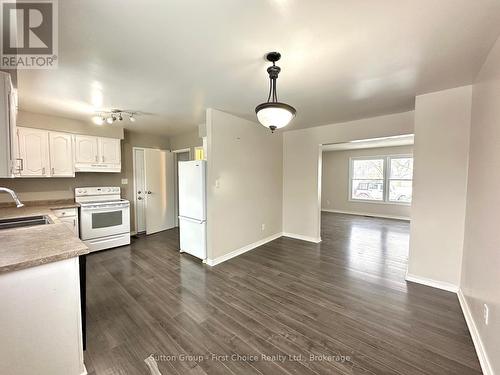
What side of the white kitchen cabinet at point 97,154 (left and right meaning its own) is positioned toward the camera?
front

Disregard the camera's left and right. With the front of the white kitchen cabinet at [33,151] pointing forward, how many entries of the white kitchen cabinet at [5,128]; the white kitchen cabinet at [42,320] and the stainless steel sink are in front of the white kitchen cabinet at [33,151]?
3

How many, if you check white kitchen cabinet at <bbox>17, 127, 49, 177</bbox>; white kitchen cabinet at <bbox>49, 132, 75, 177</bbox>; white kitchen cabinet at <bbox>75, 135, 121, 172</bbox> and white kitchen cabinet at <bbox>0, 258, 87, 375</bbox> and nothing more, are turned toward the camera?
3

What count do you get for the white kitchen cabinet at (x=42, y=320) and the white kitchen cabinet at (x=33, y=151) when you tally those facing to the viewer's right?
1

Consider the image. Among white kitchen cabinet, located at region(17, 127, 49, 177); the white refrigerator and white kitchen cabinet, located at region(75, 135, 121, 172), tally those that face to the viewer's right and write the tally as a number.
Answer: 0

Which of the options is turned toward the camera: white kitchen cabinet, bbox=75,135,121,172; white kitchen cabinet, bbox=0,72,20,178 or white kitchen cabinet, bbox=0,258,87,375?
white kitchen cabinet, bbox=75,135,121,172

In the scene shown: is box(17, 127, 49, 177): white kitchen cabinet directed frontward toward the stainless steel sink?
yes

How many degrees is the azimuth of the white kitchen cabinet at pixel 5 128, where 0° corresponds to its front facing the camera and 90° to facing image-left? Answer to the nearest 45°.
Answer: approximately 270°

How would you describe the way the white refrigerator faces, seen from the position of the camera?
facing the viewer and to the left of the viewer

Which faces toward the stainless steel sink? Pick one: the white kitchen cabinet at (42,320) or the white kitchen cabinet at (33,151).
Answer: the white kitchen cabinet at (33,151)

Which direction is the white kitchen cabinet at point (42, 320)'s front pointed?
to the viewer's right

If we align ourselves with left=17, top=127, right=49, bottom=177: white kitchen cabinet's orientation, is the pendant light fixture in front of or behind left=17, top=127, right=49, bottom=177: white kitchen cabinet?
in front

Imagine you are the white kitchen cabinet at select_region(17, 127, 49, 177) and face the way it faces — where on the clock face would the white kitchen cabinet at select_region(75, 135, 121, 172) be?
the white kitchen cabinet at select_region(75, 135, 121, 172) is roughly at 9 o'clock from the white kitchen cabinet at select_region(17, 127, 49, 177).

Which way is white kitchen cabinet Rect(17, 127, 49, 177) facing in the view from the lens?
facing the viewer

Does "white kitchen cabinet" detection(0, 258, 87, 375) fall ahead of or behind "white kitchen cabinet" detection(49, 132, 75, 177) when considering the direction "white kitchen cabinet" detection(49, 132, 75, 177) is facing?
ahead

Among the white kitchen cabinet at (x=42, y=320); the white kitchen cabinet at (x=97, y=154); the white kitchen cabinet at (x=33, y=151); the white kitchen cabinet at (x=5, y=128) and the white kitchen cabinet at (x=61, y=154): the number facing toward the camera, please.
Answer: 3

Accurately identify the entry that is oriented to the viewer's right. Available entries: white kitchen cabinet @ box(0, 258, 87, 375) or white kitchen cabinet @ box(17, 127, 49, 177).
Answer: white kitchen cabinet @ box(0, 258, 87, 375)
